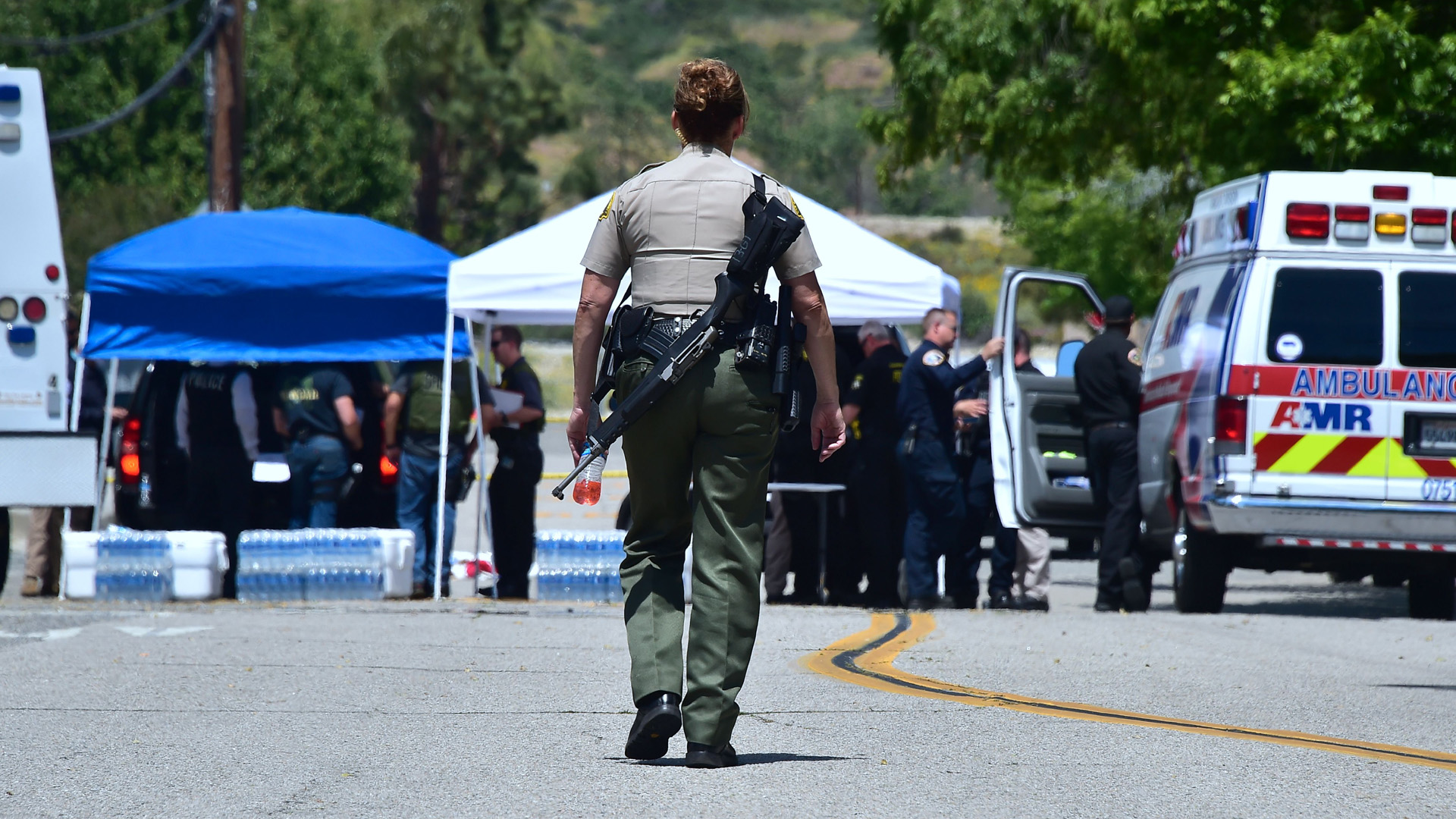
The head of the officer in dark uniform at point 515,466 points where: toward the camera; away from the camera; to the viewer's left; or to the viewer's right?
to the viewer's left

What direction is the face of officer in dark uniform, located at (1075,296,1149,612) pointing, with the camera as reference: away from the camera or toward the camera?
away from the camera

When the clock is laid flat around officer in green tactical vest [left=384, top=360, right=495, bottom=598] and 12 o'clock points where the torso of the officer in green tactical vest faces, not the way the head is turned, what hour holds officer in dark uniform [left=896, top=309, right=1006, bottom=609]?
The officer in dark uniform is roughly at 4 o'clock from the officer in green tactical vest.

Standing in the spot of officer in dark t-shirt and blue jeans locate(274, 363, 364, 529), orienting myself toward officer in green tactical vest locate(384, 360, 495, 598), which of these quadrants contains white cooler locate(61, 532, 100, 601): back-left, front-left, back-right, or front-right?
back-right

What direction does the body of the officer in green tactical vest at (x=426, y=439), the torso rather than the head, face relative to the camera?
away from the camera

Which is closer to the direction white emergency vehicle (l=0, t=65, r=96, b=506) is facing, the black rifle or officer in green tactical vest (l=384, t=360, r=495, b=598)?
the officer in green tactical vest

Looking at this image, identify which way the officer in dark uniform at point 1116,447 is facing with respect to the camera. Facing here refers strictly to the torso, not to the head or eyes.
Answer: away from the camera

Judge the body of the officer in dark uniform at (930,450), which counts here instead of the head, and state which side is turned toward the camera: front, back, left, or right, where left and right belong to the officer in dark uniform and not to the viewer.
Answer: right

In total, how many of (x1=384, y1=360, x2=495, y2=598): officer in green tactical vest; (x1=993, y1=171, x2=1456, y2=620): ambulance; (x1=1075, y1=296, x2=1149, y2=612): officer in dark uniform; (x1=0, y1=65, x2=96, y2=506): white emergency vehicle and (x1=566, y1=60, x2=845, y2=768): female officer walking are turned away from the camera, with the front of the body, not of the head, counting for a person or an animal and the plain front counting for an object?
5

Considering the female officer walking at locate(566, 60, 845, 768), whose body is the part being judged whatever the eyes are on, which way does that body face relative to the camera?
away from the camera

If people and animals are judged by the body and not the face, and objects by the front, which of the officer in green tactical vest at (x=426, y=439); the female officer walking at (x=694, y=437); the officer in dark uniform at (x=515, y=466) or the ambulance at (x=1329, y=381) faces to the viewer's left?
the officer in dark uniform

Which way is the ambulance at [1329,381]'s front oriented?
away from the camera

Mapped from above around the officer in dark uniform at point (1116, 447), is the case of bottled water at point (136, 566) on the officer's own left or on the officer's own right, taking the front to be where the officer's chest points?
on the officer's own left

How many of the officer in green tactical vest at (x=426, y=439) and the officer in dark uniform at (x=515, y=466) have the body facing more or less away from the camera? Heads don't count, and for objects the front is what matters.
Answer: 1

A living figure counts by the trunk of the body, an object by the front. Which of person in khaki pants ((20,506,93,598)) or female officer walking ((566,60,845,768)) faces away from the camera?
the female officer walking

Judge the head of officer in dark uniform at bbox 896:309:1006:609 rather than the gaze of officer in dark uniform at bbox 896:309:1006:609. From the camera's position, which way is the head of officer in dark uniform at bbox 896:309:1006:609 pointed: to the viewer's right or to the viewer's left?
to the viewer's right

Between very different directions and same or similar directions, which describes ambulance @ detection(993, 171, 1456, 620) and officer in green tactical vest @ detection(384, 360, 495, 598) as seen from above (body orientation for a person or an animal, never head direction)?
same or similar directions

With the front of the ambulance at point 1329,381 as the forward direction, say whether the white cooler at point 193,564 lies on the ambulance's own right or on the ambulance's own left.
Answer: on the ambulance's own left
